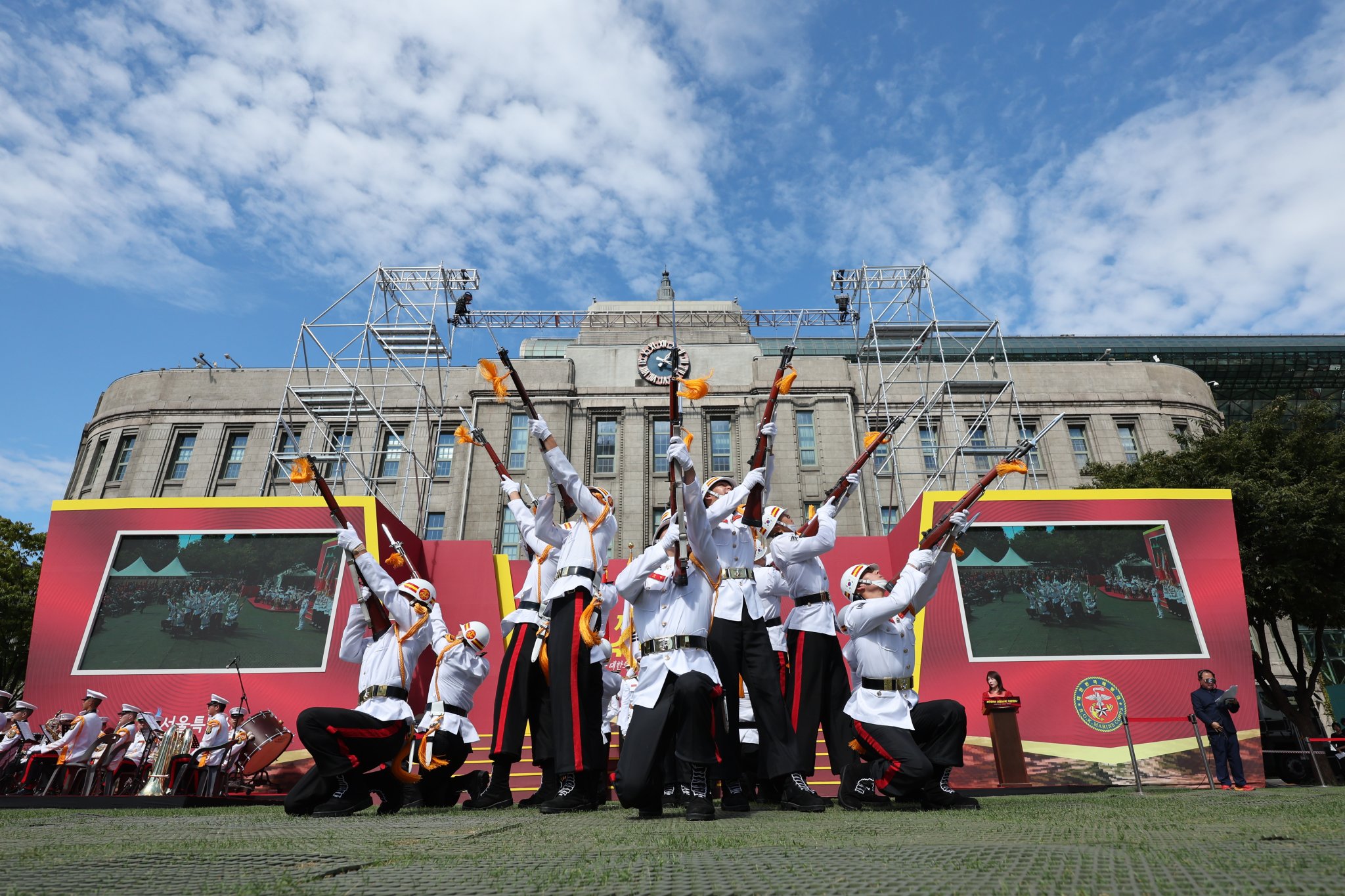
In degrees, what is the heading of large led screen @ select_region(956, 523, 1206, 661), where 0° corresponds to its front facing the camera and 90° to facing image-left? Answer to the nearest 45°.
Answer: approximately 0°

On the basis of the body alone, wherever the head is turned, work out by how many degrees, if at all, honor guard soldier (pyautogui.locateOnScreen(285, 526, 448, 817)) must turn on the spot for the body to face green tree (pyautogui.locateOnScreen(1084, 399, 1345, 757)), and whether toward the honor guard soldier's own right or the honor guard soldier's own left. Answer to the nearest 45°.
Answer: approximately 135° to the honor guard soldier's own left

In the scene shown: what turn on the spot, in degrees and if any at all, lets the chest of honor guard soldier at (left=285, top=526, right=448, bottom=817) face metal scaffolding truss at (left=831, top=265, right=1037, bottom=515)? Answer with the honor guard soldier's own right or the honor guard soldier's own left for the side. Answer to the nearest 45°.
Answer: approximately 180°

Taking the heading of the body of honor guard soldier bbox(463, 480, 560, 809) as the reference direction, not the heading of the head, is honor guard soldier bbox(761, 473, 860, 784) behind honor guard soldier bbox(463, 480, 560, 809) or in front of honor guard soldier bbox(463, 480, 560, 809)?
behind

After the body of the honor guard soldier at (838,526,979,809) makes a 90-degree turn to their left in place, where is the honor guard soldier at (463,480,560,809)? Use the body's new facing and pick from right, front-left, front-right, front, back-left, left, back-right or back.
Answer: back-left
